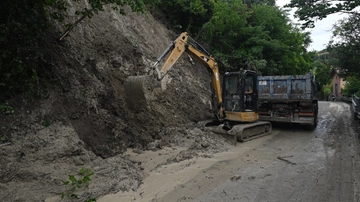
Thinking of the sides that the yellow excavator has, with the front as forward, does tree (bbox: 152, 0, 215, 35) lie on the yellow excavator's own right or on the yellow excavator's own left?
on the yellow excavator's own right

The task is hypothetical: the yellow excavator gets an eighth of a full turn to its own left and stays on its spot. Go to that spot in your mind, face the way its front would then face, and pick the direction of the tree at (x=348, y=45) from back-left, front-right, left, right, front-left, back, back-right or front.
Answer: back-left

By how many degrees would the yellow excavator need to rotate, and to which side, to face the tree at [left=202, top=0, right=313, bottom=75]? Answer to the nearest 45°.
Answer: approximately 135° to its right

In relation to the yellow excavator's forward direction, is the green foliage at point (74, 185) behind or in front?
in front

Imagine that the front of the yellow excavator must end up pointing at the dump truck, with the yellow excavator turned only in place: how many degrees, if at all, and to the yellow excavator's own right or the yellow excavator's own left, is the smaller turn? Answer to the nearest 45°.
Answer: approximately 180°

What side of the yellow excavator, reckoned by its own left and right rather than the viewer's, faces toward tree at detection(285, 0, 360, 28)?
back

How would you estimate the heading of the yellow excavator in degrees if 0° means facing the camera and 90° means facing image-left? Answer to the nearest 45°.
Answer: approximately 45°
